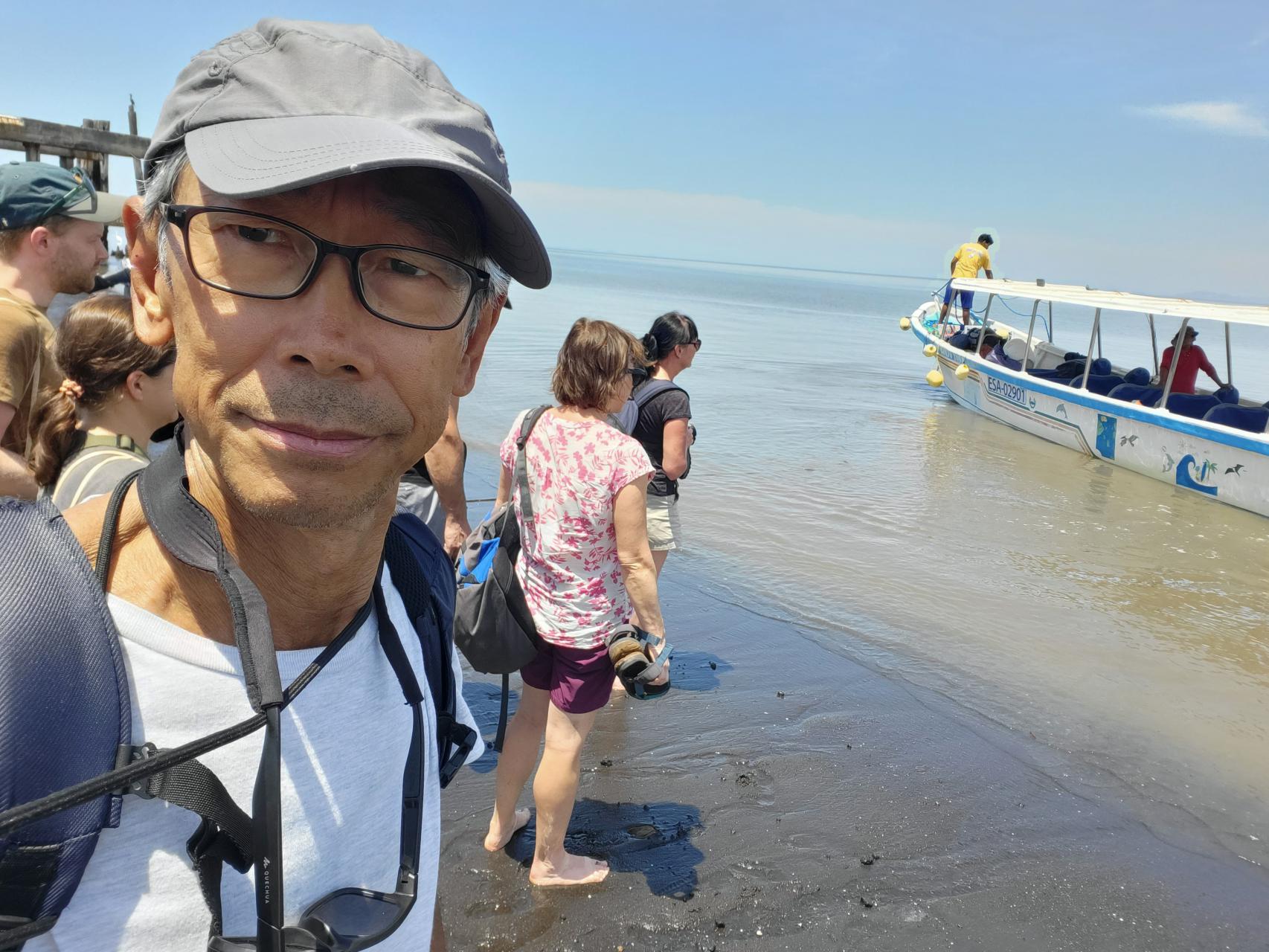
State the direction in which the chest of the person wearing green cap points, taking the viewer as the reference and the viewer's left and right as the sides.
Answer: facing to the right of the viewer

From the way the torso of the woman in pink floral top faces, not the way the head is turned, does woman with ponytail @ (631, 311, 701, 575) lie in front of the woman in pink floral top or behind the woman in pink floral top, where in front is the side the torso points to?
in front

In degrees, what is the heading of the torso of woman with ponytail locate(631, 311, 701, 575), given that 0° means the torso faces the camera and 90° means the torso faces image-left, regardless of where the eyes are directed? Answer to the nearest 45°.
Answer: approximately 270°

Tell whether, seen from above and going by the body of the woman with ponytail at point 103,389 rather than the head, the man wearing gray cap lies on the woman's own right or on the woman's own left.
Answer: on the woman's own right

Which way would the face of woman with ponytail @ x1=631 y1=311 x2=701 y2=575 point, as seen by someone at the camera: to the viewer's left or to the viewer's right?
to the viewer's right
